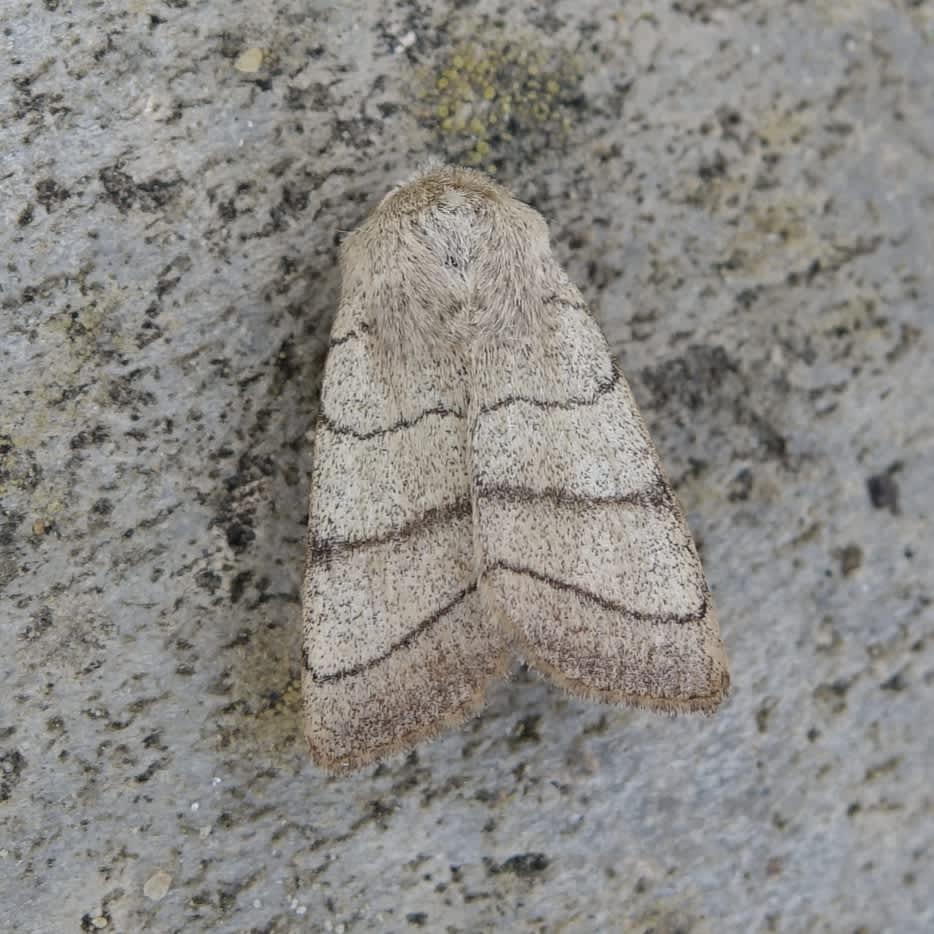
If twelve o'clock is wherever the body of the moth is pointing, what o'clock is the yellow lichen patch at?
The yellow lichen patch is roughly at 12 o'clock from the moth.

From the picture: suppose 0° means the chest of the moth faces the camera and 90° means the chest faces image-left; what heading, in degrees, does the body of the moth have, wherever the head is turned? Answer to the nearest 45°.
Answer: approximately 180°
